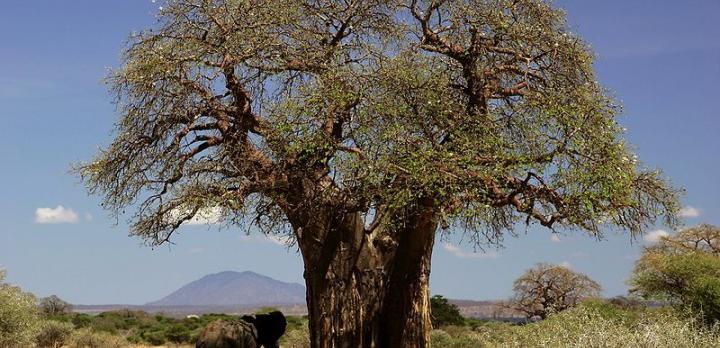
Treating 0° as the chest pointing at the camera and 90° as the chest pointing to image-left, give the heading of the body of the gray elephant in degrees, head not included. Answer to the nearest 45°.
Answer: approximately 270°

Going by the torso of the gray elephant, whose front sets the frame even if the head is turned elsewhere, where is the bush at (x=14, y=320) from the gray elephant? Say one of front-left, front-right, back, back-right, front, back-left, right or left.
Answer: back-left

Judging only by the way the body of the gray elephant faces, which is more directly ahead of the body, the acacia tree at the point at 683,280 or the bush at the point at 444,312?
the acacia tree

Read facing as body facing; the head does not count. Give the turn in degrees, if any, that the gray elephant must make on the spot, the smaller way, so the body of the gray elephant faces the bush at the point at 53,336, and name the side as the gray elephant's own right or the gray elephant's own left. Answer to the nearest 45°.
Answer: approximately 135° to the gray elephant's own left

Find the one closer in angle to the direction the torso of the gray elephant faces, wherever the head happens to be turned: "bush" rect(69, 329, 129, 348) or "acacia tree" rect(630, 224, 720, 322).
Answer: the acacia tree
